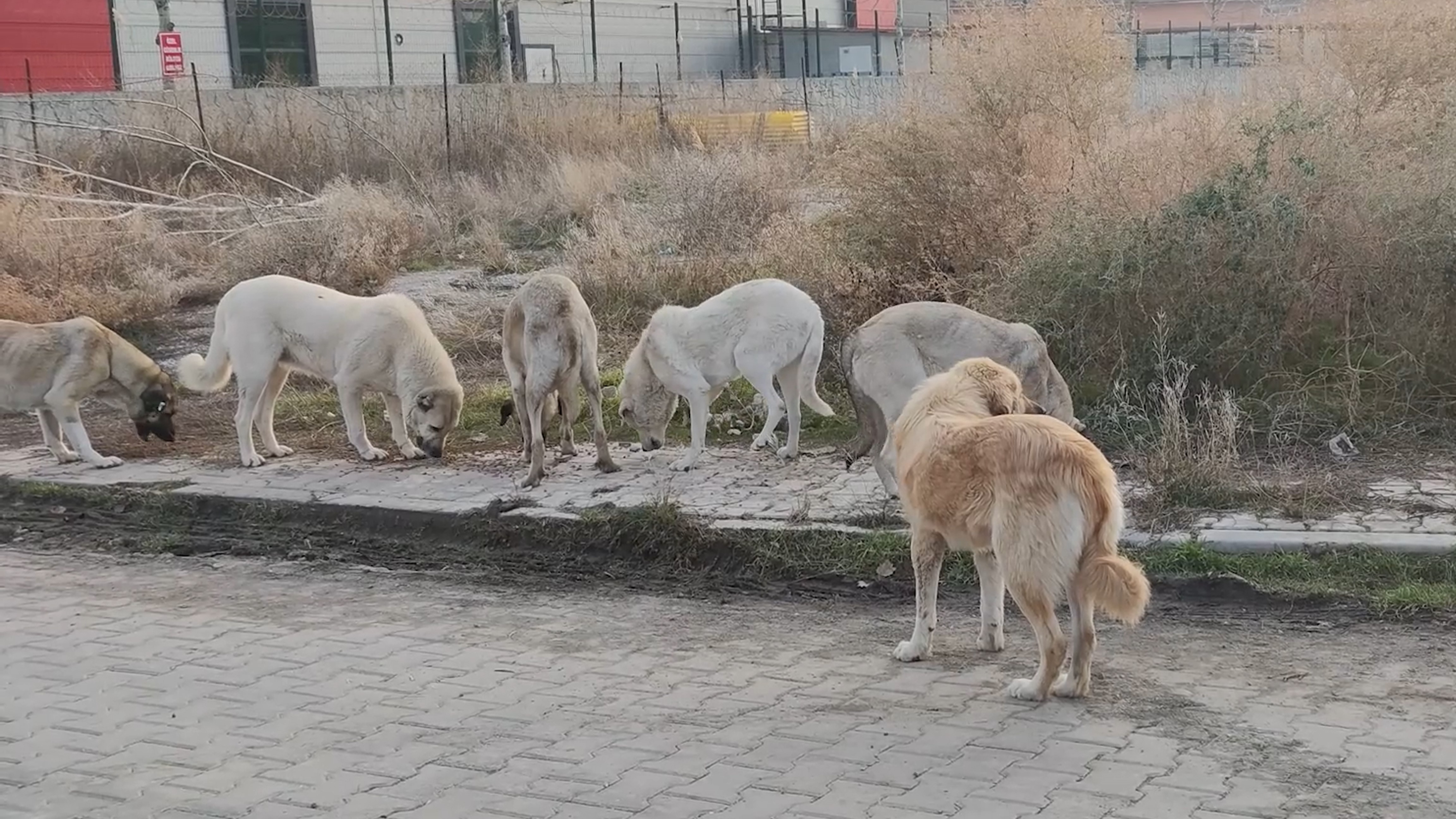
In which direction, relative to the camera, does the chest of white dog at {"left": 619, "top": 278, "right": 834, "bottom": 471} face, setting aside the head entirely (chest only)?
to the viewer's left

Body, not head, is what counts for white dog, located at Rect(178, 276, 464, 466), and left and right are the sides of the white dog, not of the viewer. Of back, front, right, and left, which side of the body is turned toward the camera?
right

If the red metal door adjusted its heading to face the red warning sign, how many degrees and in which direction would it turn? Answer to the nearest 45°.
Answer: approximately 90° to its left

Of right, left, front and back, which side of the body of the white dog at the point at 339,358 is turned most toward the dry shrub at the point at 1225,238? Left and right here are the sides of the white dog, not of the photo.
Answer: front

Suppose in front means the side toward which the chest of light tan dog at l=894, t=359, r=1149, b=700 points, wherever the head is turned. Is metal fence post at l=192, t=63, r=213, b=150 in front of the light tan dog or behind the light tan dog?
in front

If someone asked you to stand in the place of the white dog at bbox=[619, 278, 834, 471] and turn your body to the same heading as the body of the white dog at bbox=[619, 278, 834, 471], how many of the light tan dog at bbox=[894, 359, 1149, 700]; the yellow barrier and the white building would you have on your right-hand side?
2

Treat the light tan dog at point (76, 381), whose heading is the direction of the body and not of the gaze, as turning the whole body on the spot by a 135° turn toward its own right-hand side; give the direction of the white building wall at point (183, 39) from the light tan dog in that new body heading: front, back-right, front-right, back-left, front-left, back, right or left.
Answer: back-right

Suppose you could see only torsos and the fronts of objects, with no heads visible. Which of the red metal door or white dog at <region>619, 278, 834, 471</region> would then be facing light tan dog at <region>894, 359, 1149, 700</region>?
the red metal door

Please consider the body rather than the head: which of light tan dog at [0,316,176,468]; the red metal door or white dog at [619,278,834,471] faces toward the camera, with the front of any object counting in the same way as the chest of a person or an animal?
the red metal door

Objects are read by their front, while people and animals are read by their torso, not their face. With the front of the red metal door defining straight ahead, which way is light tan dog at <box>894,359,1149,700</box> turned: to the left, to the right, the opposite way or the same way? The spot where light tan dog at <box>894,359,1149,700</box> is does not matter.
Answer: the opposite way

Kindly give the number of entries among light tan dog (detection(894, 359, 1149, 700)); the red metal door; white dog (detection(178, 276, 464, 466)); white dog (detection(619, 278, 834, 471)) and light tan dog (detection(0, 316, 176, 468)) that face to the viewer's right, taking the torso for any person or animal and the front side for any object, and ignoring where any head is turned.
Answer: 2

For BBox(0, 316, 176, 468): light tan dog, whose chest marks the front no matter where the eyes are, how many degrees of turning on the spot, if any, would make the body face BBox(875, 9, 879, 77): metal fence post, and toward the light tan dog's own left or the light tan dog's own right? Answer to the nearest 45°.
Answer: approximately 45° to the light tan dog's own left

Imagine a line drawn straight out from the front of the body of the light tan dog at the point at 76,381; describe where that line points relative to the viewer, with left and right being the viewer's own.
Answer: facing to the right of the viewer
